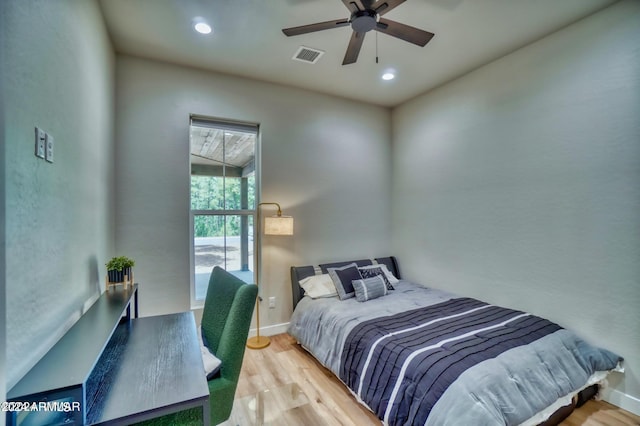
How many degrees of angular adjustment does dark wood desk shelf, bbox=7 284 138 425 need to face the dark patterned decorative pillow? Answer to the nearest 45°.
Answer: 0° — it already faces it

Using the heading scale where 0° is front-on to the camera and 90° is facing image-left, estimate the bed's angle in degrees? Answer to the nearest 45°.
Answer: approximately 315°

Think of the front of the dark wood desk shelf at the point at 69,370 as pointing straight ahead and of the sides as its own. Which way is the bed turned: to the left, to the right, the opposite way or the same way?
to the right

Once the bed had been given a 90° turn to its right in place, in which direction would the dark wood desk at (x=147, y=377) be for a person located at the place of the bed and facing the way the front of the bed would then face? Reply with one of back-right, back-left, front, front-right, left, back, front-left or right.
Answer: front

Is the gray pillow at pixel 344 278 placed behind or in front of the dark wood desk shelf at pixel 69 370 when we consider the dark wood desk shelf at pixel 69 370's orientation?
in front

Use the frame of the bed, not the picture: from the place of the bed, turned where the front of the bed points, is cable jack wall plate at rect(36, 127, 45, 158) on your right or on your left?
on your right

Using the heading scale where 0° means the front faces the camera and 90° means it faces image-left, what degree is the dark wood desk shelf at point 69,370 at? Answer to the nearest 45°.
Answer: approximately 270°

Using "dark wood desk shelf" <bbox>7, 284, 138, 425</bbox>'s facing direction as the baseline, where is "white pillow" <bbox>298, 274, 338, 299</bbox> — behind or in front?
in front
